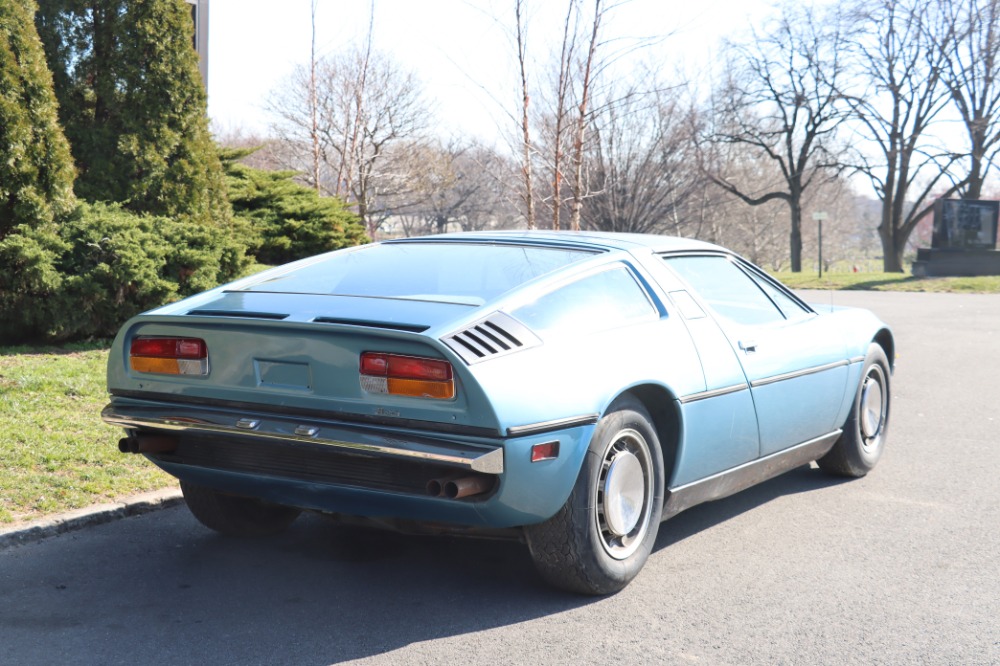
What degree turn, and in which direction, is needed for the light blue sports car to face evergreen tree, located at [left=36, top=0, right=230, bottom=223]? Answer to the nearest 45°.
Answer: approximately 90° to its left

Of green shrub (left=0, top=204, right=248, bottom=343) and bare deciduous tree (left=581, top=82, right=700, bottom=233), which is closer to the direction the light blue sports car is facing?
the bare deciduous tree

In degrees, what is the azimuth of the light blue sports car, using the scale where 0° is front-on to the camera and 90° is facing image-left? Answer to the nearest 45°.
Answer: approximately 225°

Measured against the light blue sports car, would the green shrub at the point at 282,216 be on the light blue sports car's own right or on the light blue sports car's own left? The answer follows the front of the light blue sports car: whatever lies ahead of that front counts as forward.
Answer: on the light blue sports car's own left

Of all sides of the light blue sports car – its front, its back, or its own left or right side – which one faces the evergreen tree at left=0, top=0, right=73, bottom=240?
left

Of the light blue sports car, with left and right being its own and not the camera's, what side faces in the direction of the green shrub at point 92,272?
left

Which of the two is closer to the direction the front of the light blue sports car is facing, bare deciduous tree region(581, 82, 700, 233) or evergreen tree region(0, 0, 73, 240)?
the bare deciduous tree

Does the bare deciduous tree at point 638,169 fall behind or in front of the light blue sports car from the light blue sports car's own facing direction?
in front
